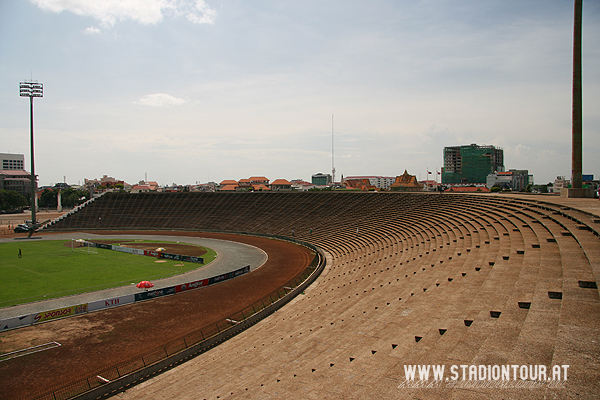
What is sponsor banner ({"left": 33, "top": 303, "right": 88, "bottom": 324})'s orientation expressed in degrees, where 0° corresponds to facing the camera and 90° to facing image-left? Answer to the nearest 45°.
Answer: approximately 315°

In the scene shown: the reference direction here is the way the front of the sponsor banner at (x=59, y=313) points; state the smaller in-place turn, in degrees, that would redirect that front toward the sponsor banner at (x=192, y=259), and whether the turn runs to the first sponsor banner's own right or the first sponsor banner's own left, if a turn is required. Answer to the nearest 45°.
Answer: approximately 90° to the first sponsor banner's own left

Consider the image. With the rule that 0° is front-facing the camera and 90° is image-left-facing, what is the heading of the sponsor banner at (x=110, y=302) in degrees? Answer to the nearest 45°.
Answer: approximately 315°
